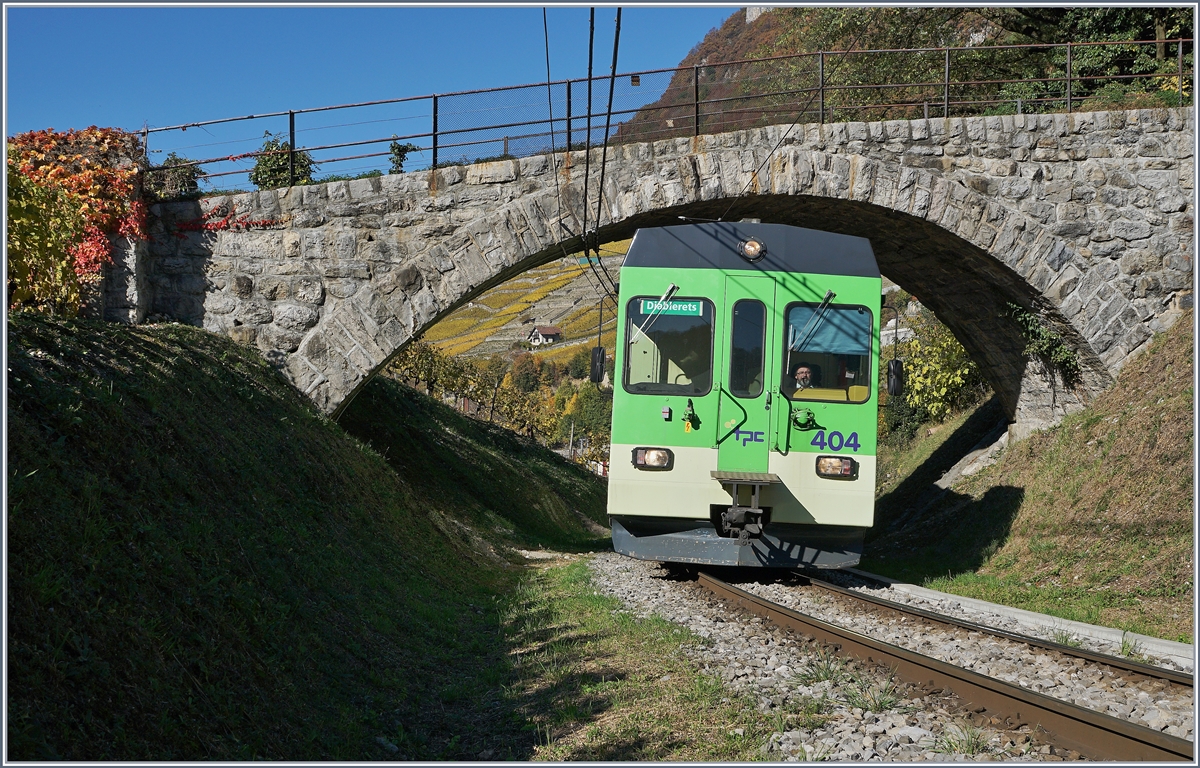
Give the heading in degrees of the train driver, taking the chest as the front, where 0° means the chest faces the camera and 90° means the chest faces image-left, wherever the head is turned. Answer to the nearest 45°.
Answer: approximately 0°

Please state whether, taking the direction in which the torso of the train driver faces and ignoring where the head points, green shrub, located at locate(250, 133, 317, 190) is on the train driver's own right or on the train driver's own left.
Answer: on the train driver's own right

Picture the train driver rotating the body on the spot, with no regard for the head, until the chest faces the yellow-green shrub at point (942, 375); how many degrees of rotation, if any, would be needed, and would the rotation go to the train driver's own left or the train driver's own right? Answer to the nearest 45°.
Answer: approximately 180°

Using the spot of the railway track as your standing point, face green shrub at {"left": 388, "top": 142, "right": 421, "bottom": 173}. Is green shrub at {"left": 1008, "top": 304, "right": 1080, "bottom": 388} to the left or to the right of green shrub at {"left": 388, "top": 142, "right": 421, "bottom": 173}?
right

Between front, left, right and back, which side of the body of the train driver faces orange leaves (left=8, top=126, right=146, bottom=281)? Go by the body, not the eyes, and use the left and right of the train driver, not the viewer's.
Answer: right

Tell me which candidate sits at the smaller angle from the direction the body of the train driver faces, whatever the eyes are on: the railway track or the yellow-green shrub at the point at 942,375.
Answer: the railway track
